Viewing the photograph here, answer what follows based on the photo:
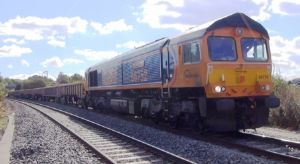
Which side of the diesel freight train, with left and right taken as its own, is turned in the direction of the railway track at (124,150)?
right

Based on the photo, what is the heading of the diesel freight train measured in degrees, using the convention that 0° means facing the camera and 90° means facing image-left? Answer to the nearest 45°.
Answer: approximately 315°
